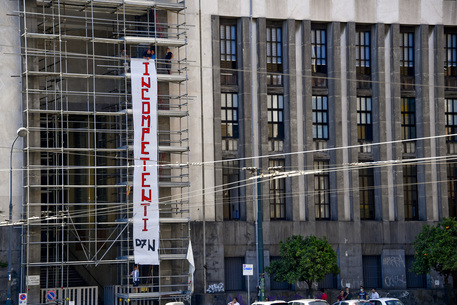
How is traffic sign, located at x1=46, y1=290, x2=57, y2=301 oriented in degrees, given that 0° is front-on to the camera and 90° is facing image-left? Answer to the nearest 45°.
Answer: approximately 0°

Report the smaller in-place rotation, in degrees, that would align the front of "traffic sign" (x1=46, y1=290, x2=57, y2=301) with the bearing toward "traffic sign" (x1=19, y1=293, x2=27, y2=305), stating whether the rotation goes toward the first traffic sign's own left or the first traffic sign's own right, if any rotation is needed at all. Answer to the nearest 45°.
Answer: approximately 45° to the first traffic sign's own right

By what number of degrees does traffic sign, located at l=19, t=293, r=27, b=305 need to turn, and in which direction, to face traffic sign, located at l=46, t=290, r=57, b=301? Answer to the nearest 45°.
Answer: approximately 135° to its left

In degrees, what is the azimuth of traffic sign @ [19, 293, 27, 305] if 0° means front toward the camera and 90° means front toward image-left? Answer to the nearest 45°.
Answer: approximately 0°

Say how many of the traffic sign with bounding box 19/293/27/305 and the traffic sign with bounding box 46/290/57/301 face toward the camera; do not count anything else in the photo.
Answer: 2
